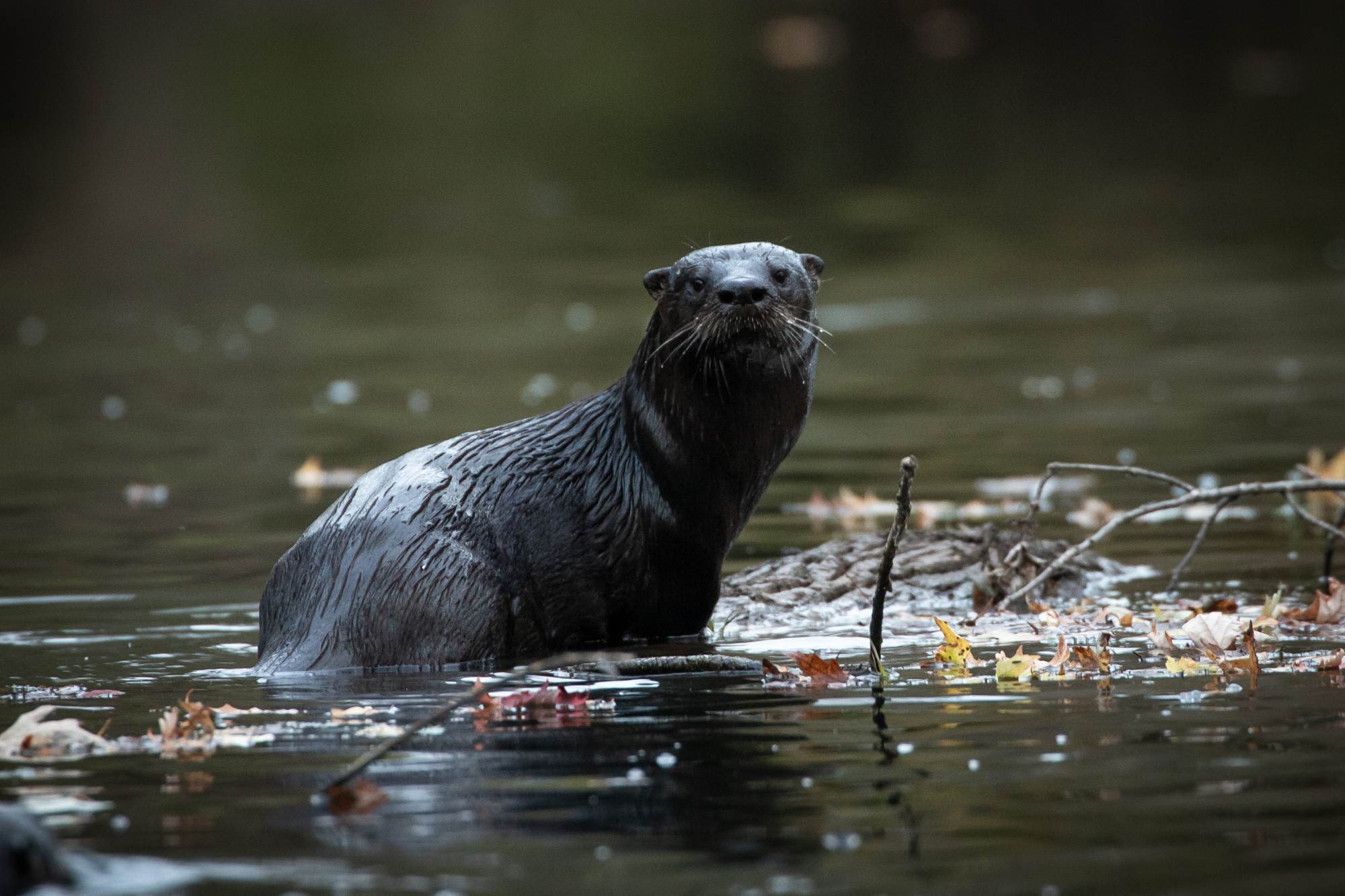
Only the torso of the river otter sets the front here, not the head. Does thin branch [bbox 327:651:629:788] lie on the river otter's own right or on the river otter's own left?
on the river otter's own right

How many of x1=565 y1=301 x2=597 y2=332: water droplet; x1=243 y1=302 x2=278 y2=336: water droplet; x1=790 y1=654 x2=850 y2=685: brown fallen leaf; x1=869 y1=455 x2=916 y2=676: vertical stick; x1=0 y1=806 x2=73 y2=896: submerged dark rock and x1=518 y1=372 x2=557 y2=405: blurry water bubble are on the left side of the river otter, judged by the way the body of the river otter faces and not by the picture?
3

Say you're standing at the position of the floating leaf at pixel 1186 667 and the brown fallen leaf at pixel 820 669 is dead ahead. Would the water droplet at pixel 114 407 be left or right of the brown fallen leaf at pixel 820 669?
right

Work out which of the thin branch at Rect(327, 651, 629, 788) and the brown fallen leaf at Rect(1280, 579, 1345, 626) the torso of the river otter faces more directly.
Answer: the brown fallen leaf

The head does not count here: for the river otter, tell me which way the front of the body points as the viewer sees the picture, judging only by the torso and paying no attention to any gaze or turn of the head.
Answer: to the viewer's right

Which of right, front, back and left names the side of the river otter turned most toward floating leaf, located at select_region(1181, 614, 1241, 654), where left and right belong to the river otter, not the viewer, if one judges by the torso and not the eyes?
front

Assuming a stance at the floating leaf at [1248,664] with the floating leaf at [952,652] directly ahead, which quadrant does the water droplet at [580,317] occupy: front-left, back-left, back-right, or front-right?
front-right

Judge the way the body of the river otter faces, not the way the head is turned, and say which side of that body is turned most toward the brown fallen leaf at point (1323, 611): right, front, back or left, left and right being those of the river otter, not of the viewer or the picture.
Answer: front

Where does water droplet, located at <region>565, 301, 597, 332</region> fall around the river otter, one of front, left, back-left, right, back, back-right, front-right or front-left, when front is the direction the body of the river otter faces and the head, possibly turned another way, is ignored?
left

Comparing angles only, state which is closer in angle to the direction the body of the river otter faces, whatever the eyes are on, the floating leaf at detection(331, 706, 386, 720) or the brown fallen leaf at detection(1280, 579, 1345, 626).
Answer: the brown fallen leaf

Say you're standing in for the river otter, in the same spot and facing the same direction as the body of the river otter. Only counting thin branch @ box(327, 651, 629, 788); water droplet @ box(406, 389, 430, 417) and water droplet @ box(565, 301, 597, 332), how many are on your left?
2

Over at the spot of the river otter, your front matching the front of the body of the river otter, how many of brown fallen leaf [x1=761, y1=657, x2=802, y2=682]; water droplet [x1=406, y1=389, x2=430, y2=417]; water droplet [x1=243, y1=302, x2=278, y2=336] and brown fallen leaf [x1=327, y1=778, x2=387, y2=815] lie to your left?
2

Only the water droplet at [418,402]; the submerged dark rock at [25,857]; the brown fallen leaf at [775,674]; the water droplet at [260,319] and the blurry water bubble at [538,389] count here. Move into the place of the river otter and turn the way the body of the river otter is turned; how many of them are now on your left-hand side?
3

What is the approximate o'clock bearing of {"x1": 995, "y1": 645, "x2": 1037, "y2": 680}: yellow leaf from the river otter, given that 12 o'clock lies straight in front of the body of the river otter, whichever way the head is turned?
The yellow leaf is roughly at 1 o'clock from the river otter.

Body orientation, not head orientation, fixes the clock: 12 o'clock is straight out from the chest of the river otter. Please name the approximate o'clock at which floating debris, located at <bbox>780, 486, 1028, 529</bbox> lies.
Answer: The floating debris is roughly at 10 o'clock from the river otter.

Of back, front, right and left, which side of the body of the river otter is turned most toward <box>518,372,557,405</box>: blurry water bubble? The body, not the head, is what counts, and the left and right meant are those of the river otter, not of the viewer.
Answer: left

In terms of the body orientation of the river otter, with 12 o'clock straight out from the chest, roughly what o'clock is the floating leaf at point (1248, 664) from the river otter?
The floating leaf is roughly at 1 o'clock from the river otter.

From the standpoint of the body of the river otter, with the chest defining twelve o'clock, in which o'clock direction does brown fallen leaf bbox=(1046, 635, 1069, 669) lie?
The brown fallen leaf is roughly at 1 o'clock from the river otter.

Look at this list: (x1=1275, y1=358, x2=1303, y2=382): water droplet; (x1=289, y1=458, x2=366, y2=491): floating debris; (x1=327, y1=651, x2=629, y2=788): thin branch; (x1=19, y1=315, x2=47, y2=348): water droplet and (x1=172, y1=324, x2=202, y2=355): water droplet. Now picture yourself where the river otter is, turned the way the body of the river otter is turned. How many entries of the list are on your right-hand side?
1
